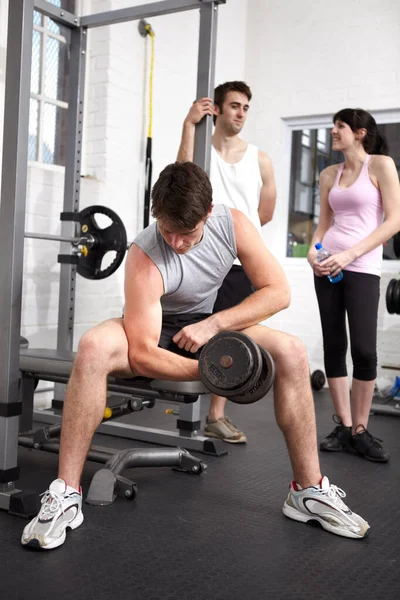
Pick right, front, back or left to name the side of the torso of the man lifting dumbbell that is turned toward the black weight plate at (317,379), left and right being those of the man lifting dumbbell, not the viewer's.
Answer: back

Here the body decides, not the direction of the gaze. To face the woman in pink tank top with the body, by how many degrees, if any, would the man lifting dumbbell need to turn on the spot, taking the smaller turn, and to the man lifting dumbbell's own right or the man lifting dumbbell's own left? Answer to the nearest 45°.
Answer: approximately 135° to the man lifting dumbbell's own left

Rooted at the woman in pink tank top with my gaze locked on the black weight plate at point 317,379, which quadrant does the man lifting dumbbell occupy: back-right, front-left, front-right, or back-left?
back-left

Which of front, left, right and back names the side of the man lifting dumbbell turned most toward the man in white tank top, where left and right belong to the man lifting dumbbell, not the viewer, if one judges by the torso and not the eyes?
back

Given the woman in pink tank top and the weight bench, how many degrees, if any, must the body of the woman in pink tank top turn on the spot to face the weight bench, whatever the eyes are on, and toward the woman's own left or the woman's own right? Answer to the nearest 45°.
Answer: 0° — they already face it

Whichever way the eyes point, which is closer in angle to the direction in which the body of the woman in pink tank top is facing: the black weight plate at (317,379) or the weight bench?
the weight bench
